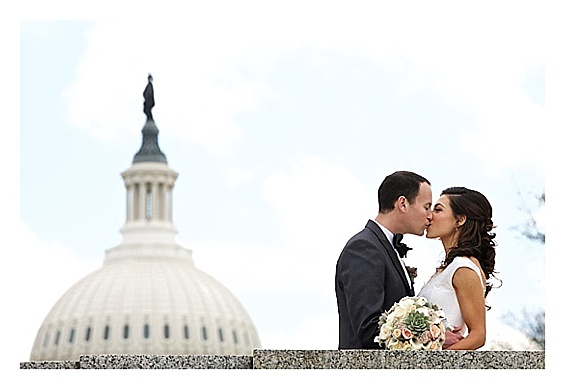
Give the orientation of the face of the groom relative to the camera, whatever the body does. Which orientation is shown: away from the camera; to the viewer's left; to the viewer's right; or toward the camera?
to the viewer's right

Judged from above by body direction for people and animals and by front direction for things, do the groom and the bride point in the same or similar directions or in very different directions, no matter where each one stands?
very different directions

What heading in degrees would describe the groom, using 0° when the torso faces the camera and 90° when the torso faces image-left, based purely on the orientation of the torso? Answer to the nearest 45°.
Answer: approximately 270°

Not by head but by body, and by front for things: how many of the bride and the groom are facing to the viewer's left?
1

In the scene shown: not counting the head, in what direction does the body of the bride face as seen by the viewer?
to the viewer's left

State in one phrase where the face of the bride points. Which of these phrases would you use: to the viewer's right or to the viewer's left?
to the viewer's left
